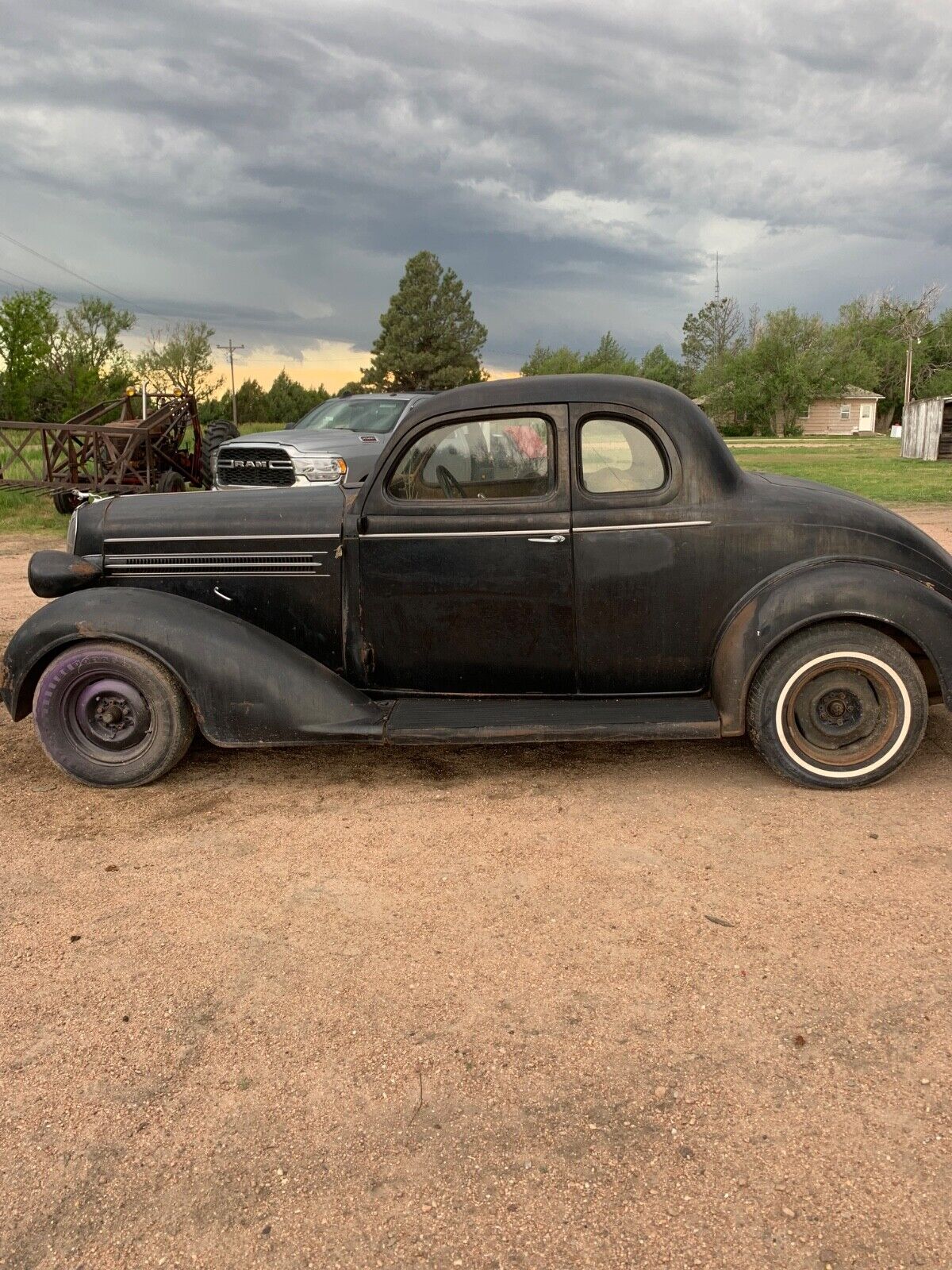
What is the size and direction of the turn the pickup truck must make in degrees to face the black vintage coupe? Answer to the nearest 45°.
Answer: approximately 45° to its left

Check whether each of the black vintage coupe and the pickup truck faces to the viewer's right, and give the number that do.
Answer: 0

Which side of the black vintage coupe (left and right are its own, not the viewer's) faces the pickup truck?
right

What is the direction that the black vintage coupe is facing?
to the viewer's left
